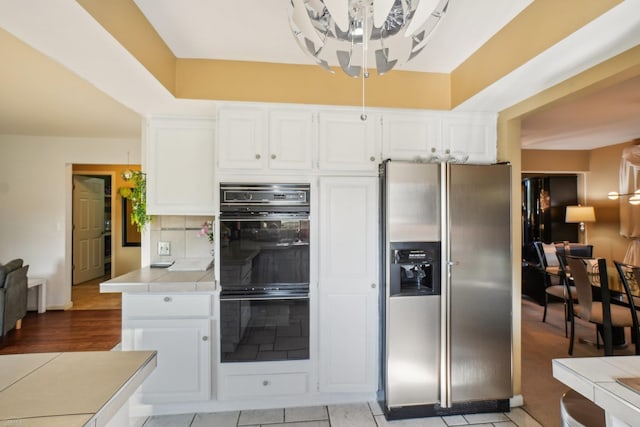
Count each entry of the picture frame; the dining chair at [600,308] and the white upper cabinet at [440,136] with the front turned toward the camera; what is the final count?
2

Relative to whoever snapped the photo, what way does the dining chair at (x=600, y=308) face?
facing away from the viewer and to the right of the viewer

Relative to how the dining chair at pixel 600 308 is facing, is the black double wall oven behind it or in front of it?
behind

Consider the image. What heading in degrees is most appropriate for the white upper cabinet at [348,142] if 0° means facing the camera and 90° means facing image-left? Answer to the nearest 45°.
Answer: approximately 0°

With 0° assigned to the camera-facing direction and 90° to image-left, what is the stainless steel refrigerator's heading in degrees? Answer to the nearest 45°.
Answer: approximately 0°

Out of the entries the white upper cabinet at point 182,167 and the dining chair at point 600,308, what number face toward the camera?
1

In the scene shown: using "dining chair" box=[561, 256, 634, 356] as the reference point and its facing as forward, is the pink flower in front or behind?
behind

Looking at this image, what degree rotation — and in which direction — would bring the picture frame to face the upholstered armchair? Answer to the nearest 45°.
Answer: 0° — it already faces it
